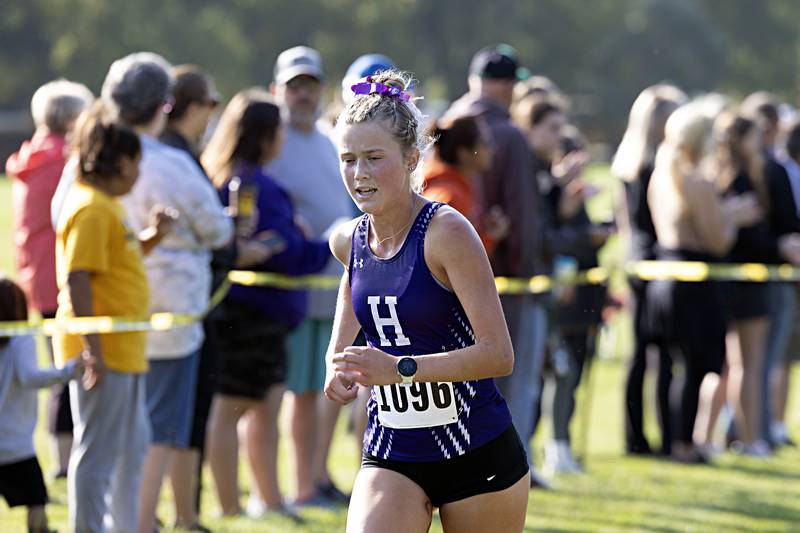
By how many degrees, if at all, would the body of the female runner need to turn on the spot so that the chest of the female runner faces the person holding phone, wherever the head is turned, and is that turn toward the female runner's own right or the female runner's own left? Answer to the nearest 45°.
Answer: approximately 135° to the female runner's own right

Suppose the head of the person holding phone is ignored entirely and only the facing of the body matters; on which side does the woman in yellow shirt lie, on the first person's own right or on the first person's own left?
on the first person's own right

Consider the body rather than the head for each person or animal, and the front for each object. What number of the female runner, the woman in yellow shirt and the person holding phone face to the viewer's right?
2

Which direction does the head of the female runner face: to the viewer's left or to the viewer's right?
to the viewer's left

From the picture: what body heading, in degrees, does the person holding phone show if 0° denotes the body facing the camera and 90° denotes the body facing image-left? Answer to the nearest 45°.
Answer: approximately 270°

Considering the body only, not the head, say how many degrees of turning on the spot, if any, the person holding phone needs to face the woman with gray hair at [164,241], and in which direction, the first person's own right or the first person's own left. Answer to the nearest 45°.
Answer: approximately 135° to the first person's own right

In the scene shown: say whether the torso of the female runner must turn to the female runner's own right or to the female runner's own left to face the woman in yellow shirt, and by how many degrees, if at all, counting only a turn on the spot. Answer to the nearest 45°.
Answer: approximately 90° to the female runner's own right

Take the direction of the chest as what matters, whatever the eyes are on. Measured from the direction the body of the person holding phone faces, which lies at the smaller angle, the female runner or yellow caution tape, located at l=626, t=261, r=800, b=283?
the yellow caution tape

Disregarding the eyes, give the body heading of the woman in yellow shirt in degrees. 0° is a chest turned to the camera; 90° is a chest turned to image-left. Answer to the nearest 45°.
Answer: approximately 270°
